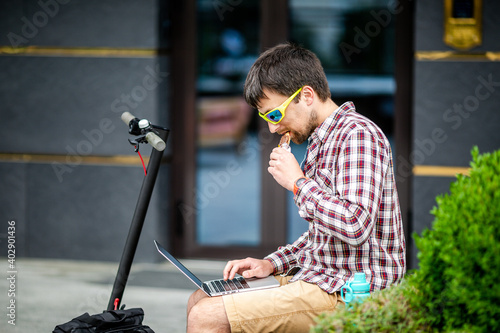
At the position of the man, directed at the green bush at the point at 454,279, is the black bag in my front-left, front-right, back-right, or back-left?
back-right

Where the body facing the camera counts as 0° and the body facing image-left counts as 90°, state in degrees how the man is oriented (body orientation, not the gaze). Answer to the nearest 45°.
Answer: approximately 90°

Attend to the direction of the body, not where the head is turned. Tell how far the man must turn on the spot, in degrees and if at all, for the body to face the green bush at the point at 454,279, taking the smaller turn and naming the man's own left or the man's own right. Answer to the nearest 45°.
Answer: approximately 135° to the man's own left

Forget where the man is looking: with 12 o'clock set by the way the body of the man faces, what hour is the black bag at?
The black bag is roughly at 12 o'clock from the man.

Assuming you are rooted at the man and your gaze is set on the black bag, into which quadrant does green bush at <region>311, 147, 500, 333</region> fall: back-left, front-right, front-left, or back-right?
back-left
